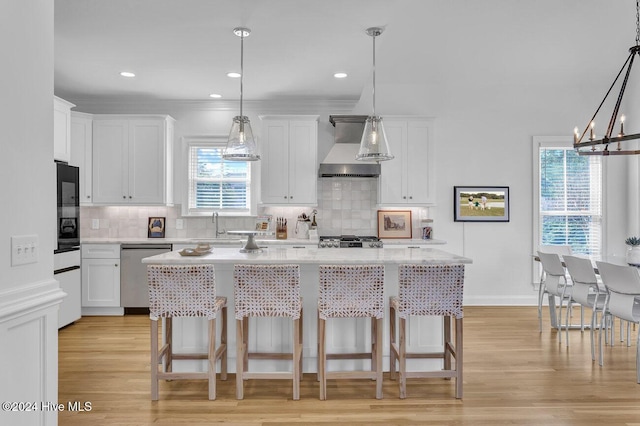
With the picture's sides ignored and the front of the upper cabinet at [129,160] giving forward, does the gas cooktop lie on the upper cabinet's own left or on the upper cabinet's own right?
on the upper cabinet's own left

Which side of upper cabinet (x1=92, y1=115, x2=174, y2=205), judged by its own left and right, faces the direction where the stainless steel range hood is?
left

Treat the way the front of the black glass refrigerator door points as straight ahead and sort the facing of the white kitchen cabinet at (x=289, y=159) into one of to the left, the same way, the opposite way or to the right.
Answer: to the right

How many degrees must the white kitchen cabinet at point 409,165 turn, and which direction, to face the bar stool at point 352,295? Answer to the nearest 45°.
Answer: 0° — it already faces it

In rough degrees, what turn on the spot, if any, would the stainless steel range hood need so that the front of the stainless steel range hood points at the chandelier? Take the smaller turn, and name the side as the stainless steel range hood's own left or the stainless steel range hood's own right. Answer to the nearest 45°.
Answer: approximately 45° to the stainless steel range hood's own left

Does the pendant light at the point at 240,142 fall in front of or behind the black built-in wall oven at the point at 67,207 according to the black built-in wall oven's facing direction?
in front

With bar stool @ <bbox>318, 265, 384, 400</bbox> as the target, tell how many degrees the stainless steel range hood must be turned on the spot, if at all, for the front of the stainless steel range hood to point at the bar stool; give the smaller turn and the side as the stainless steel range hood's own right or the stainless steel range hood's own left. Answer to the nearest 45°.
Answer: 0° — it already faces it

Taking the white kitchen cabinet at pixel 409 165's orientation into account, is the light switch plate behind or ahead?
ahead

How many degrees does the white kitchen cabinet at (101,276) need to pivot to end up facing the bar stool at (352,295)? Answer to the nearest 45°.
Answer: approximately 45° to its left
